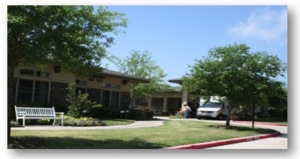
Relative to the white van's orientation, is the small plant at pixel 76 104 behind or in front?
in front

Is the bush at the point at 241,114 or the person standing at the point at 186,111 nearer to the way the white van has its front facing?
the person standing

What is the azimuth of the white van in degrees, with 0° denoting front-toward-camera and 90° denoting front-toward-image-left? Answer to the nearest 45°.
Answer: approximately 45°

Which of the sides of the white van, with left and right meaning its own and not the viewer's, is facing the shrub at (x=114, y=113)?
right

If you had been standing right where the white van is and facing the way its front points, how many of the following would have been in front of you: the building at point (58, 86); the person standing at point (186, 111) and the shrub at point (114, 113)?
3

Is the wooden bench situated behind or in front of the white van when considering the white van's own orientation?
in front

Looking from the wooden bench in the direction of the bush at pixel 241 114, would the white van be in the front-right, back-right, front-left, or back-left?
front-left

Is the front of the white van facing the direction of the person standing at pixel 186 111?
no
